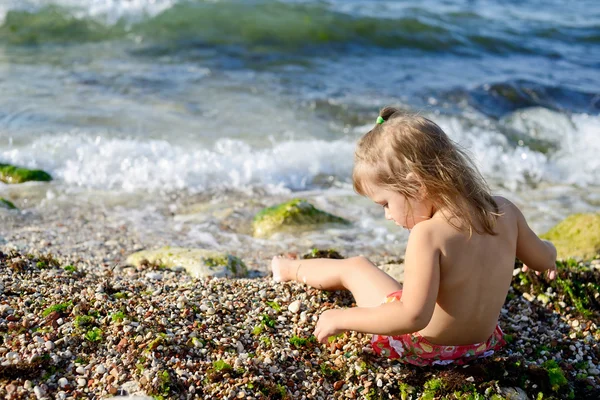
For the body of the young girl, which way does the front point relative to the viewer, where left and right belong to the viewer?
facing away from the viewer and to the left of the viewer

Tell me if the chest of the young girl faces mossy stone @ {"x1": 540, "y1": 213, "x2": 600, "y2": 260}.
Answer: no

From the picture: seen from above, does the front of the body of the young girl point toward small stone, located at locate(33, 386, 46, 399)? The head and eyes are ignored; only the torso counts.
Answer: no

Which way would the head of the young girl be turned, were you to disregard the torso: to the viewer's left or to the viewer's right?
to the viewer's left

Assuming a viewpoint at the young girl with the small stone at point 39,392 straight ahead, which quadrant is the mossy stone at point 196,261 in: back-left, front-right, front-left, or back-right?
front-right

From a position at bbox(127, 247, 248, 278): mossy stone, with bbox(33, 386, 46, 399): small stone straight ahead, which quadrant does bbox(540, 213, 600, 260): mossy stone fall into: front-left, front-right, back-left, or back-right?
back-left

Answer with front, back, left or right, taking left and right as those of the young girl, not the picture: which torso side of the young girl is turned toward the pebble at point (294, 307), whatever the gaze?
front

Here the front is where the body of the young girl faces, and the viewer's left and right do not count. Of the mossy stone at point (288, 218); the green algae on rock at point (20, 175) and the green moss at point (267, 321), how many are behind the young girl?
0

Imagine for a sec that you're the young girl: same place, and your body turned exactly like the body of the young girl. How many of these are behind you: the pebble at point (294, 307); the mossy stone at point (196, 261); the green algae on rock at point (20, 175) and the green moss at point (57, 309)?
0

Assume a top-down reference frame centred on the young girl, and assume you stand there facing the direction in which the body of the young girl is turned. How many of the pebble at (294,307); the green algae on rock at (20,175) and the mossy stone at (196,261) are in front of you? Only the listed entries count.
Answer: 3

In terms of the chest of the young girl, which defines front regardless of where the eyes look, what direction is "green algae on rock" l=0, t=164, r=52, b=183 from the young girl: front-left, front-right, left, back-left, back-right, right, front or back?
front

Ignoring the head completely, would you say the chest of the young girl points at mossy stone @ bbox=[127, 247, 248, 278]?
yes
